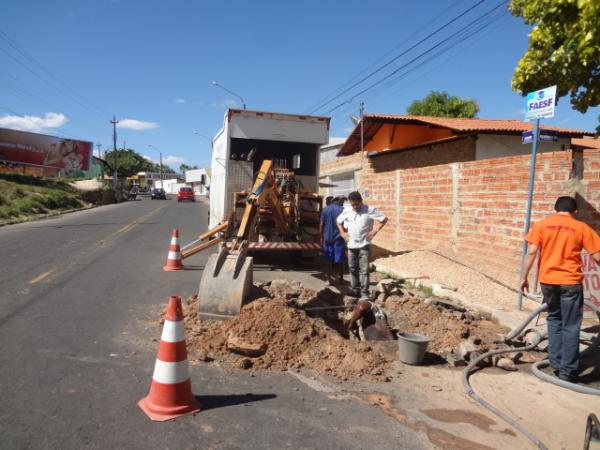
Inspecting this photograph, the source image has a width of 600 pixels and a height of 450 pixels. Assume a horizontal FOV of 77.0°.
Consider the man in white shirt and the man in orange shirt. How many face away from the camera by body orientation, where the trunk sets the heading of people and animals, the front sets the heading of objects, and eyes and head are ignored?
1

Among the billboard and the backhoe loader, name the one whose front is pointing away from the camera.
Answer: the backhoe loader

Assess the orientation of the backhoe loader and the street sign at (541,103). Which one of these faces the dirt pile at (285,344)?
the street sign

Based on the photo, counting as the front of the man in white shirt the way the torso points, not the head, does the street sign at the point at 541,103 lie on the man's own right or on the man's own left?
on the man's own left

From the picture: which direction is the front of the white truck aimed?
away from the camera

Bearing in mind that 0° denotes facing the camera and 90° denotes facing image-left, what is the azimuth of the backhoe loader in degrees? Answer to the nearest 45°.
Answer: approximately 180°

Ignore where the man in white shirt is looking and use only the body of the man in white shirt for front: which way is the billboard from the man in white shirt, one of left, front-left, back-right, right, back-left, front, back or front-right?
back-right
